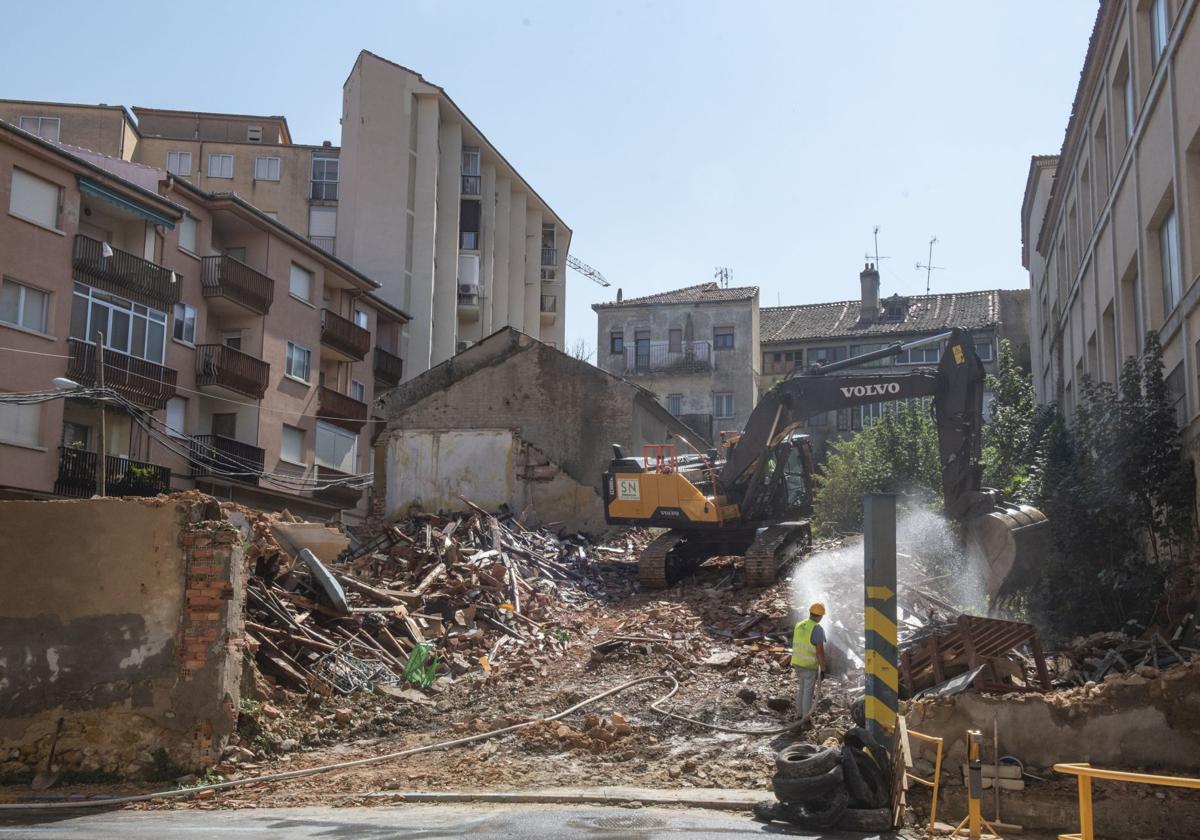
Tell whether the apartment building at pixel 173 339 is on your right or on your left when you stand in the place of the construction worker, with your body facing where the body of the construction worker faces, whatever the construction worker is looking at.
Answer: on your left

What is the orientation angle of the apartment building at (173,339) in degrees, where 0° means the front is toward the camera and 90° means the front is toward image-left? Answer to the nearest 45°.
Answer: approximately 315°

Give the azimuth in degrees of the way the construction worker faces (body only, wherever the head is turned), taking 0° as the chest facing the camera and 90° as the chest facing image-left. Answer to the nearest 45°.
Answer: approximately 225°

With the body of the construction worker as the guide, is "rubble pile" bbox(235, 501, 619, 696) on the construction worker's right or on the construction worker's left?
on the construction worker's left

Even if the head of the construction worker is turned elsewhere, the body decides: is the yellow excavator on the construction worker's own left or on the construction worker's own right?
on the construction worker's own left

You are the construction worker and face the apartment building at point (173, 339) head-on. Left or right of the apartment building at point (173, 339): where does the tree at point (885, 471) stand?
right

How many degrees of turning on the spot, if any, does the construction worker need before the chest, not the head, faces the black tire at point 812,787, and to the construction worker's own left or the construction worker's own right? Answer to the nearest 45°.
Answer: approximately 135° to the construction worker's own right

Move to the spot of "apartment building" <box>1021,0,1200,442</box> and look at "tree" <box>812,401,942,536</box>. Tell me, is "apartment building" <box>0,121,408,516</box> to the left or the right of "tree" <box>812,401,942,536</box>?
left

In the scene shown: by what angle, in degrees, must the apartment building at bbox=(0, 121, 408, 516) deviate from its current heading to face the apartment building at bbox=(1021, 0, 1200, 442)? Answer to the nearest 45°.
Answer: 0° — it already faces it

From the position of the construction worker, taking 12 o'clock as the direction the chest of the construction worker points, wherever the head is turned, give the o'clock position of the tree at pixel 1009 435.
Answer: The tree is roughly at 11 o'clock from the construction worker.

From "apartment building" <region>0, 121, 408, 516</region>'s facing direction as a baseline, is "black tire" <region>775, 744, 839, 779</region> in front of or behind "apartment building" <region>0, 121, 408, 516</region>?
in front

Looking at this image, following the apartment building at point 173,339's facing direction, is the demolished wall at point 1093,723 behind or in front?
in front
